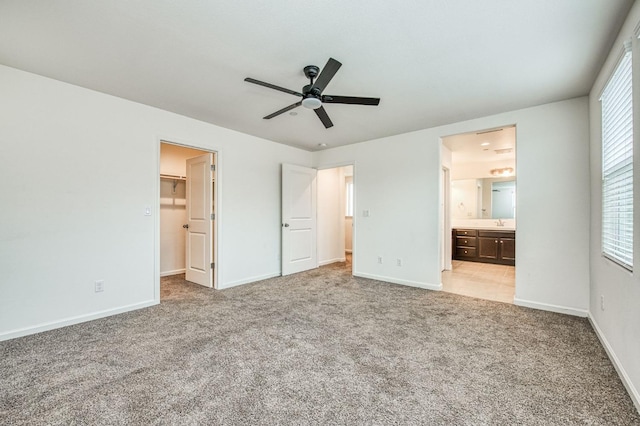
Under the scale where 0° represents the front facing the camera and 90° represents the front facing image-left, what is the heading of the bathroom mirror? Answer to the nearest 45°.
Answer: approximately 0°

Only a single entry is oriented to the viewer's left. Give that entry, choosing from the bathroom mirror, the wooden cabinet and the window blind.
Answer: the window blind

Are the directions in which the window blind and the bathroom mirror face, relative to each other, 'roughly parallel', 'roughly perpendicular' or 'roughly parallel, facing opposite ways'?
roughly perpendicular

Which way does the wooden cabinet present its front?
toward the camera

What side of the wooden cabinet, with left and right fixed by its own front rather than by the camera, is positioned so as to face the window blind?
front

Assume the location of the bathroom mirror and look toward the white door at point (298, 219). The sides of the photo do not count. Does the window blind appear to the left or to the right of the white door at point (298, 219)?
left

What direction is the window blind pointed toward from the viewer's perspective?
to the viewer's left

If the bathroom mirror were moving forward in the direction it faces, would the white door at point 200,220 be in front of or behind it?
in front

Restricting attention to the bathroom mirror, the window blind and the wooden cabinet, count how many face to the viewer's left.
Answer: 1

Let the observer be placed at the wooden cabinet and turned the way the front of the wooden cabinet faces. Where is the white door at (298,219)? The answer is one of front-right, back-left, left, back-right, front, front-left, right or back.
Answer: front-right

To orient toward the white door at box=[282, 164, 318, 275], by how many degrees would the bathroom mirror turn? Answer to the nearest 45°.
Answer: approximately 45° to its right

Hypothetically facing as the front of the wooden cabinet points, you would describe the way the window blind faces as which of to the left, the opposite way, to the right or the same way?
to the right

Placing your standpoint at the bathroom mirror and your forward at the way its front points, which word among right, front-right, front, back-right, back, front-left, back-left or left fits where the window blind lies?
front
